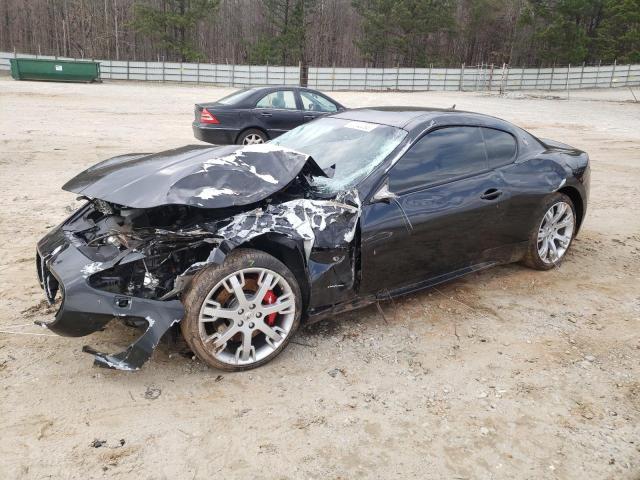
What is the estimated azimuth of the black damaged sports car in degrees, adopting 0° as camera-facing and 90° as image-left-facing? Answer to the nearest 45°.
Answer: approximately 45°

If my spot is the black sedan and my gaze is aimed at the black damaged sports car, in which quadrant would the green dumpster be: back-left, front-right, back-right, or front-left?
back-right

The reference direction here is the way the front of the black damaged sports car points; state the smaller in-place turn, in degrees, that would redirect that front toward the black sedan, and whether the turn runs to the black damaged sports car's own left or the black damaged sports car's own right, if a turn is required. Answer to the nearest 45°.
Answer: approximately 135° to the black damaged sports car's own right

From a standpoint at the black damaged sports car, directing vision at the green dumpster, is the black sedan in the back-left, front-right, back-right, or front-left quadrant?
front-right

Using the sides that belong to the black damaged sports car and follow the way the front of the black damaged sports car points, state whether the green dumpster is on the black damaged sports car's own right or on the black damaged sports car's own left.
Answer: on the black damaged sports car's own right
